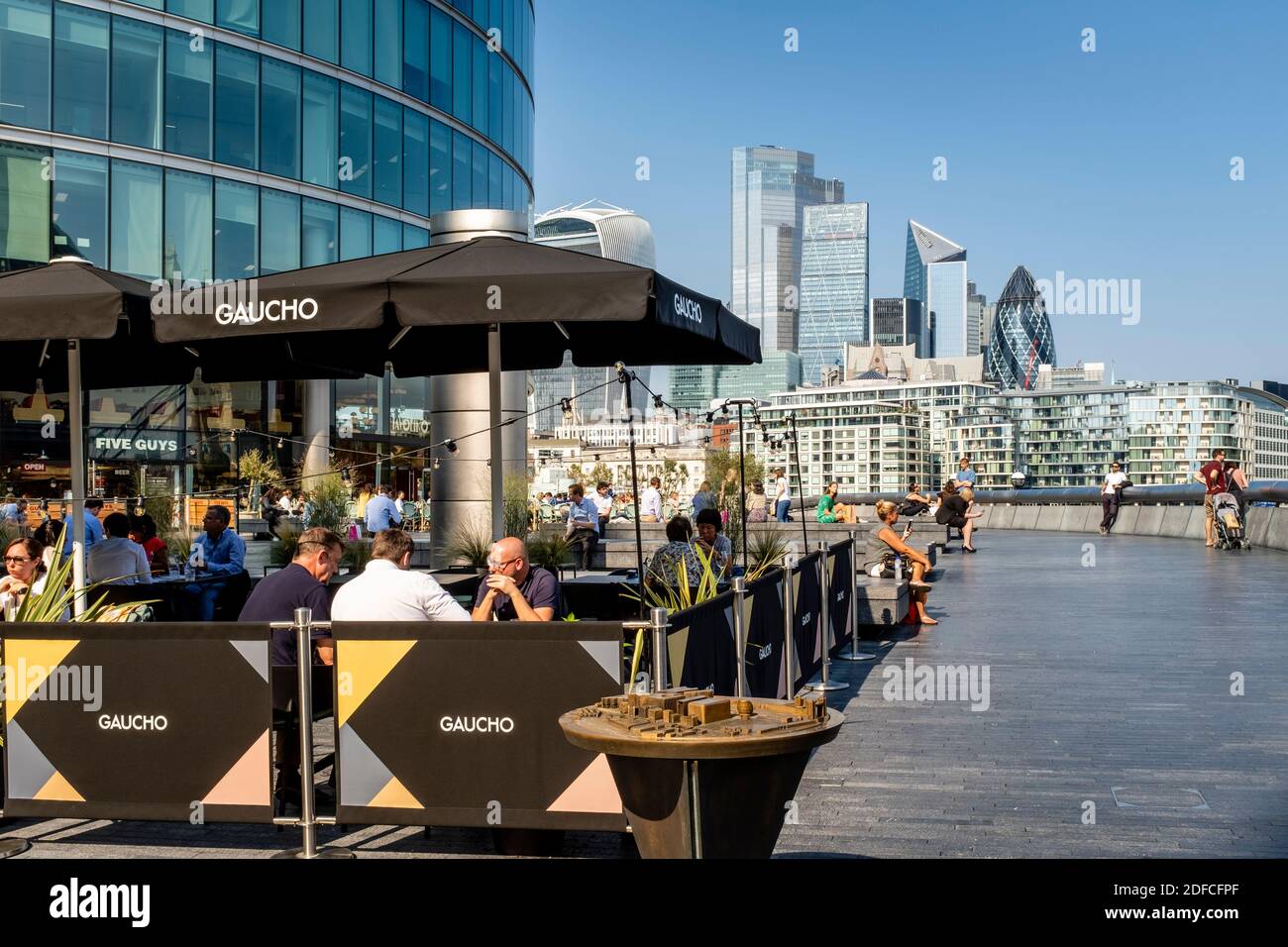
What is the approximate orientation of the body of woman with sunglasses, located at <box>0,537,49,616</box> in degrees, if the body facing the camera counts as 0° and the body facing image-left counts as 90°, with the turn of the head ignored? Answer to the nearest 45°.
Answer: approximately 45°

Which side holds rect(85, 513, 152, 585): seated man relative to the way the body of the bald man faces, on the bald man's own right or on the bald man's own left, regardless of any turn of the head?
on the bald man's own right

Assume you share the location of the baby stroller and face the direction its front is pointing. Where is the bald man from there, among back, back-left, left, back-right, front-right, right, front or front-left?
front-right

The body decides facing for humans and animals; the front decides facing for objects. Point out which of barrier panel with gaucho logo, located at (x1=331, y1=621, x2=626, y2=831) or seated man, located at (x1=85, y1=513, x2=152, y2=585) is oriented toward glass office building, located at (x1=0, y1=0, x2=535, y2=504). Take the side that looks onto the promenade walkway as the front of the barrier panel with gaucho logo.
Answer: the seated man

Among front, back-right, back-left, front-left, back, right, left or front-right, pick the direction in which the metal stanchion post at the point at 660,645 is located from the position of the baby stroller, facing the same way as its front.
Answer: front-right

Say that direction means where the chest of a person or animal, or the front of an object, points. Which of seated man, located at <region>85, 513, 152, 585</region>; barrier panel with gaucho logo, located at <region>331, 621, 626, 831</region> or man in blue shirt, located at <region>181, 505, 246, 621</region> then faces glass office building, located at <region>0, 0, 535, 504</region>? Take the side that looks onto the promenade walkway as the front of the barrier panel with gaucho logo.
the seated man

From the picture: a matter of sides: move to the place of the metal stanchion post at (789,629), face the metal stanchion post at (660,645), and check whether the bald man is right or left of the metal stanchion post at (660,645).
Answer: right

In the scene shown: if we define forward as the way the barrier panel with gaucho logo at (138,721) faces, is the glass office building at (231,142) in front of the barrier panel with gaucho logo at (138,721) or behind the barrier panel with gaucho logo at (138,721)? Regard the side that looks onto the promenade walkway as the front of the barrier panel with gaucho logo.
behind
